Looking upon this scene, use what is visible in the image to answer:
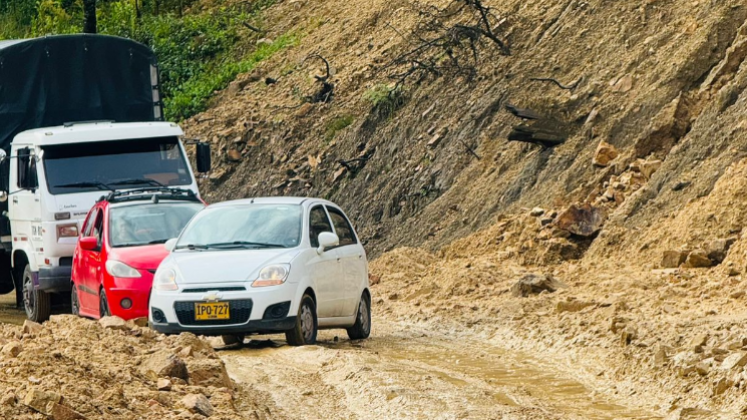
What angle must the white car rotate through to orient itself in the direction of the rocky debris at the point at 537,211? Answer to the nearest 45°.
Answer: approximately 180°

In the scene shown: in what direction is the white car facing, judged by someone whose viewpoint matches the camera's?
facing the viewer and to the left of the viewer

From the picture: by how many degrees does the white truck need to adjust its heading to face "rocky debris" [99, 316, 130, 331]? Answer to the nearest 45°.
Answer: approximately 45° to its right

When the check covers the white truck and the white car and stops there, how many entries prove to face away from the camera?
0

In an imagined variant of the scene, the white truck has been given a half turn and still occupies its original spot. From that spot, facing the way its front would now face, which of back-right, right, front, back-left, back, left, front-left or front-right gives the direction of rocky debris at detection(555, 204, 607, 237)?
back-right

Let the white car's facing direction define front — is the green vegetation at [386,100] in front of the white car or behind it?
behind

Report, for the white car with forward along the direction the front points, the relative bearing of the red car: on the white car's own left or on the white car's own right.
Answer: on the white car's own right

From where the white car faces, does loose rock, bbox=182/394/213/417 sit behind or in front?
in front

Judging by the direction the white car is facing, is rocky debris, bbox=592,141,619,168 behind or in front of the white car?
behind
